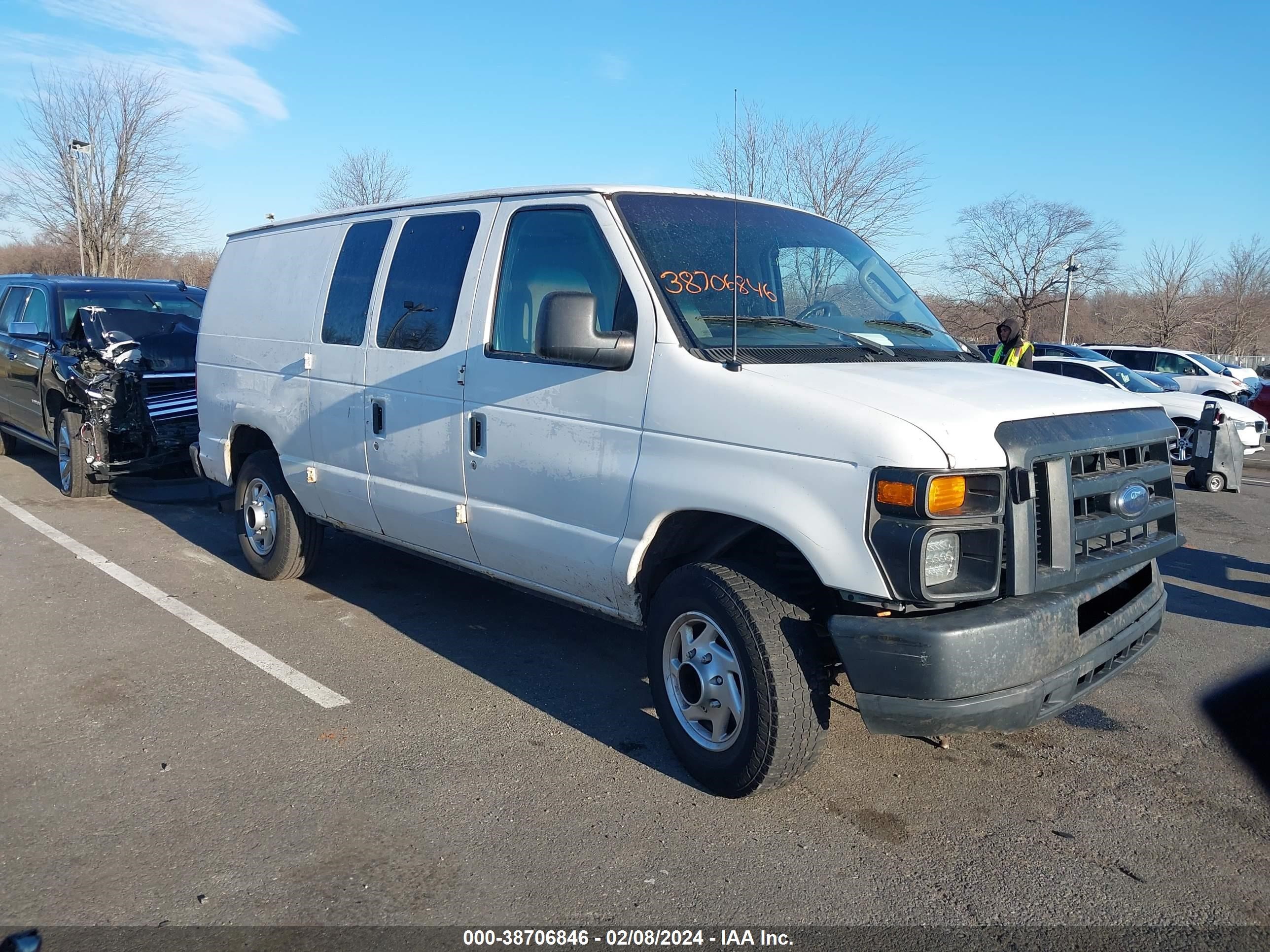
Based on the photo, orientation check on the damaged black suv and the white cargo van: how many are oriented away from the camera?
0

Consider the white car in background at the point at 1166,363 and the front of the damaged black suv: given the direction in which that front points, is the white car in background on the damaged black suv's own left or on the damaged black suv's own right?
on the damaged black suv's own left

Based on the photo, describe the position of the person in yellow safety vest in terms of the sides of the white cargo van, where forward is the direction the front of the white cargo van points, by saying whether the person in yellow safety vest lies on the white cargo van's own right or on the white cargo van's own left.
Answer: on the white cargo van's own left

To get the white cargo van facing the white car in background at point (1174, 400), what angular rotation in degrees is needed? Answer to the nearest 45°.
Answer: approximately 90° to its left

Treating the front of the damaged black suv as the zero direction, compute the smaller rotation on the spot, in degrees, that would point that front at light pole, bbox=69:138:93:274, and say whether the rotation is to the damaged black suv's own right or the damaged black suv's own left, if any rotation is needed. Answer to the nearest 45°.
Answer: approximately 135° to the damaged black suv's own left

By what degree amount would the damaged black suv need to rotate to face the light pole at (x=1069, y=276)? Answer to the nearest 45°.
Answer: approximately 90° to its left

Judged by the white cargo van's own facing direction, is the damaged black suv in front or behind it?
behind

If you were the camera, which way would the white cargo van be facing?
facing the viewer and to the right of the viewer

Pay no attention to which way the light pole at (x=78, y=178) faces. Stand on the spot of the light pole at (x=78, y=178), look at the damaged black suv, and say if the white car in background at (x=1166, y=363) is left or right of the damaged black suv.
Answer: left
